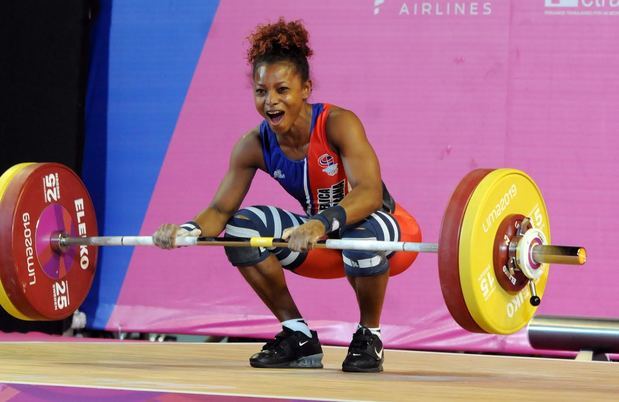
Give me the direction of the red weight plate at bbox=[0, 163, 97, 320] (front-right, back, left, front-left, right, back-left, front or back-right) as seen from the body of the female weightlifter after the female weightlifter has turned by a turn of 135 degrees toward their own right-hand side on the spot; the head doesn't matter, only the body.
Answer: left

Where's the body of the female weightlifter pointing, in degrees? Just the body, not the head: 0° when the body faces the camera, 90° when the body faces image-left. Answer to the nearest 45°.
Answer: approximately 45°

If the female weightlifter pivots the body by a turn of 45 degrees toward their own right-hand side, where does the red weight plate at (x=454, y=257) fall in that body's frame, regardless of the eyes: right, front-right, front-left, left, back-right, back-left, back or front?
back-left

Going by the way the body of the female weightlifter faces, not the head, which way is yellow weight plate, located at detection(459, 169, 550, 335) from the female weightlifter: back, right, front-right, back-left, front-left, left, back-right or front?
left

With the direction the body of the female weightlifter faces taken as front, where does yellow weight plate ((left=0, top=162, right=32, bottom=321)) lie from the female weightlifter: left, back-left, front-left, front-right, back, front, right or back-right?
front-right
